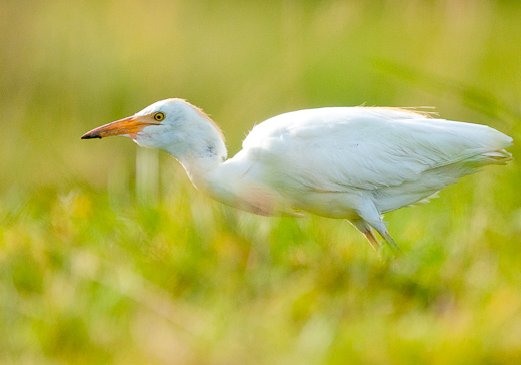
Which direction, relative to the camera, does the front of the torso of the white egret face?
to the viewer's left
